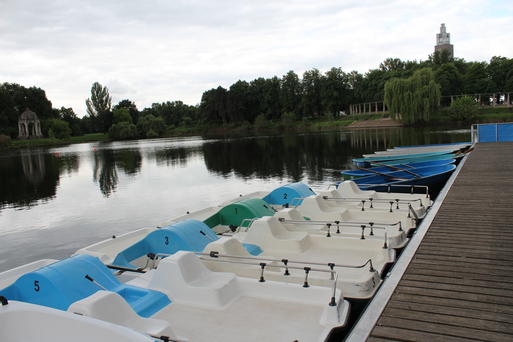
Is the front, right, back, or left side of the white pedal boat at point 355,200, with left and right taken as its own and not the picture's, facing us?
left

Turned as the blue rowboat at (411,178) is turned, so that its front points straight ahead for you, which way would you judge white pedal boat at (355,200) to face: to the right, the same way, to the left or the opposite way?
the opposite way

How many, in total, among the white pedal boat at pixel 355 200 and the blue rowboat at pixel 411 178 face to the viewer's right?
1
